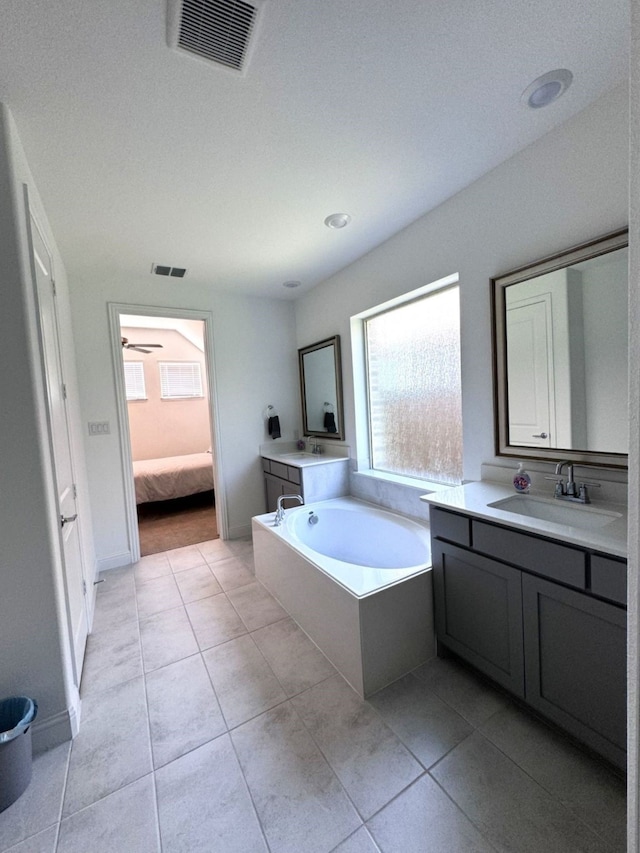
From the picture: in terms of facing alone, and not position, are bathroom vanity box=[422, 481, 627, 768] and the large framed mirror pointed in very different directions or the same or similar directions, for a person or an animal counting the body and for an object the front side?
same or similar directions

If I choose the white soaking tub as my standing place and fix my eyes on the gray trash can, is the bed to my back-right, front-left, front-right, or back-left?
back-right

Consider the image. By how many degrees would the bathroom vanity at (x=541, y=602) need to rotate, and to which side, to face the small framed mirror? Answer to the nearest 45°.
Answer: approximately 90° to its right

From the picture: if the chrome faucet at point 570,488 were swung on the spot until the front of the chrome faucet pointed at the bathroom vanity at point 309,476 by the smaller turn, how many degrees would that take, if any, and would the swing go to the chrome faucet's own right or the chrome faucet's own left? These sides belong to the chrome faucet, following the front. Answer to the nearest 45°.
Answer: approximately 45° to the chrome faucet's own right

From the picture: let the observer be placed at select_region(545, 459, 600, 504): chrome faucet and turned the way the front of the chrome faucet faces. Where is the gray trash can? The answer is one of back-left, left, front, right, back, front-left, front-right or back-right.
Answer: front

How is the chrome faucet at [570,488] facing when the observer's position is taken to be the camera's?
facing the viewer and to the left of the viewer

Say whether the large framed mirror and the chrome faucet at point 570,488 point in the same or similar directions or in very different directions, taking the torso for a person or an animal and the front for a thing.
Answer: same or similar directions

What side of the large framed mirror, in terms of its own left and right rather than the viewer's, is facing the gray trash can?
front

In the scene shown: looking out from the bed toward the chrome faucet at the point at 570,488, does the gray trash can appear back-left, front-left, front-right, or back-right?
front-right
